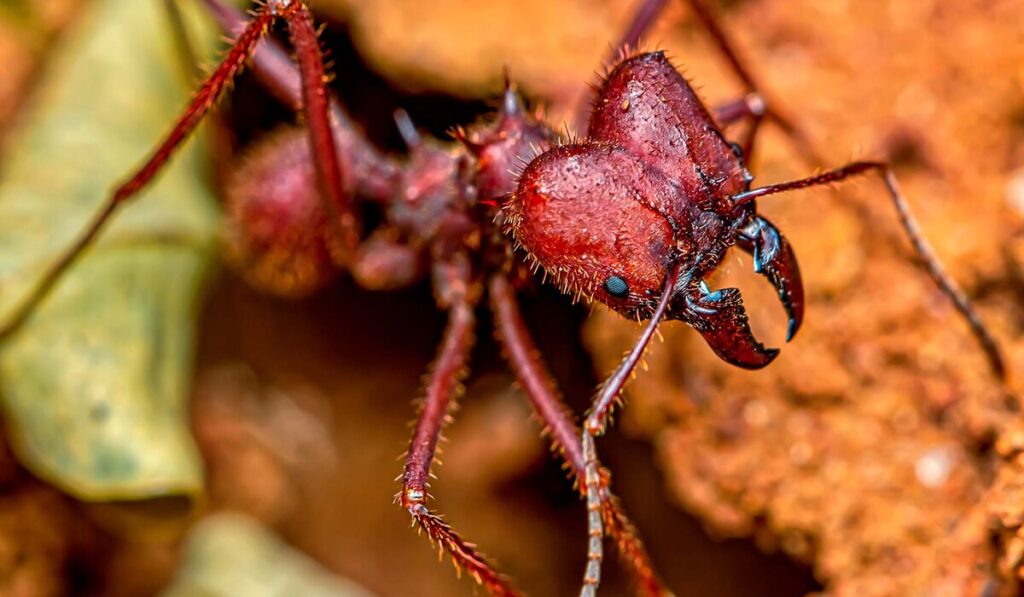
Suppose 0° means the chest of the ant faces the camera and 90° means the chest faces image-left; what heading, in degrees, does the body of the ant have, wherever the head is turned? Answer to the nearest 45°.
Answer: approximately 315°

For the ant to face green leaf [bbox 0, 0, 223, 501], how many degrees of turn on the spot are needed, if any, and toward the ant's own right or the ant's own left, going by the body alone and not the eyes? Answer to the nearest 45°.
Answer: approximately 180°
